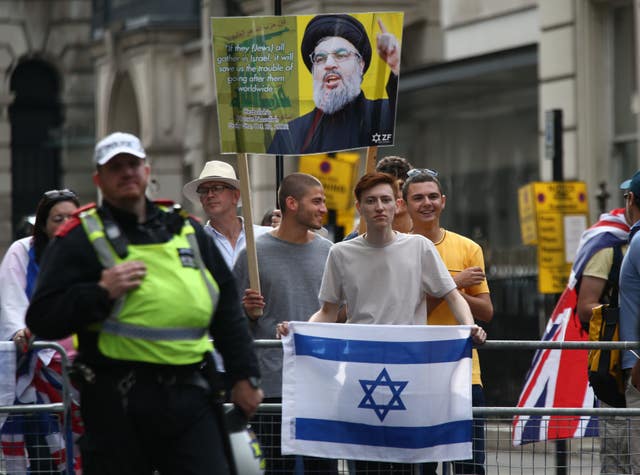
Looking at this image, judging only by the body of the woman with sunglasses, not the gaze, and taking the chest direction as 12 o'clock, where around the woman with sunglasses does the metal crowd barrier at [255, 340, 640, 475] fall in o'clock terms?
The metal crowd barrier is roughly at 11 o'clock from the woman with sunglasses.

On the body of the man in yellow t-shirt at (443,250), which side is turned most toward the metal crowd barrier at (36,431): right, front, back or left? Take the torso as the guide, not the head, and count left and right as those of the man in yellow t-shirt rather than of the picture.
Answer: right

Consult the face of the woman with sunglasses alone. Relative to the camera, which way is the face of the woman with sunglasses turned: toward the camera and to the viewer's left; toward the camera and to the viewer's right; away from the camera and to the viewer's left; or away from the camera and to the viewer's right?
toward the camera and to the viewer's right

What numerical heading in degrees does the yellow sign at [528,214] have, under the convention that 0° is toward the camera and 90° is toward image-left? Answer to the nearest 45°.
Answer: approximately 45°

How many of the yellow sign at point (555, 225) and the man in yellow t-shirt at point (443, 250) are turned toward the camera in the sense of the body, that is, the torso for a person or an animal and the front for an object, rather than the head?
2

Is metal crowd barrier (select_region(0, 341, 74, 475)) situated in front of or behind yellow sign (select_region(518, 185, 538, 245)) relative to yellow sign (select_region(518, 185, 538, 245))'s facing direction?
in front

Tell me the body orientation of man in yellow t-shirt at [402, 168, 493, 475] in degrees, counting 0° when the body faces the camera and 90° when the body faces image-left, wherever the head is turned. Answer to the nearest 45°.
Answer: approximately 0°

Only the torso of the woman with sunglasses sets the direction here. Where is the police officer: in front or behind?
in front

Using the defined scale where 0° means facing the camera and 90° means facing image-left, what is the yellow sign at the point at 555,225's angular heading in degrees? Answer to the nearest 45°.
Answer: approximately 0°

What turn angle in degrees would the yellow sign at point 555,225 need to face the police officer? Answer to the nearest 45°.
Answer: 0° — it already faces them
